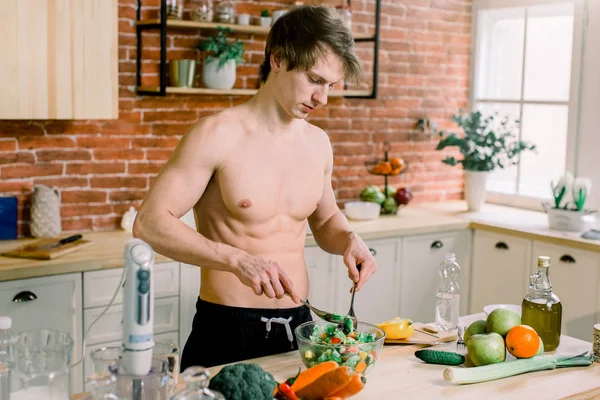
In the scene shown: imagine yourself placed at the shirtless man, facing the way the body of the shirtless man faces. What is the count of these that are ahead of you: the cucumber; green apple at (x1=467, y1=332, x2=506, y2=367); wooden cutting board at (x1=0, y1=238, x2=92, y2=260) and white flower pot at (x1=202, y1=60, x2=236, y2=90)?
2

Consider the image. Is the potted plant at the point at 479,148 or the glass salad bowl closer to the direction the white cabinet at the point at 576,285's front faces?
the glass salad bowl

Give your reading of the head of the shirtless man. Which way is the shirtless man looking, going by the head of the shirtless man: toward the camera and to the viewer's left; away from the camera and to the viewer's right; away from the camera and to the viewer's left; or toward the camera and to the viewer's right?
toward the camera and to the viewer's right

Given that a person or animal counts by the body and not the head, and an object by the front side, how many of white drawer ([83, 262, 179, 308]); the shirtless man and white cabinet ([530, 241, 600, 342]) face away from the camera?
0

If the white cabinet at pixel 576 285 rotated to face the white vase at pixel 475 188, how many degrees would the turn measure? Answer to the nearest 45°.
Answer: approximately 90° to its right

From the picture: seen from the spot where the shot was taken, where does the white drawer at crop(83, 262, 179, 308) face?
facing the viewer

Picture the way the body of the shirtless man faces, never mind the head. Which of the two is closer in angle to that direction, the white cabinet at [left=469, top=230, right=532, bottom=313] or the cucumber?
the cucumber

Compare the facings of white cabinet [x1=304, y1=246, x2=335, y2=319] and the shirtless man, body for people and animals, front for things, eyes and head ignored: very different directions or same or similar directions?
same or similar directions

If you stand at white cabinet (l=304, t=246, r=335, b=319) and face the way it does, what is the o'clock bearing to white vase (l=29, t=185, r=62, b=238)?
The white vase is roughly at 4 o'clock from the white cabinet.

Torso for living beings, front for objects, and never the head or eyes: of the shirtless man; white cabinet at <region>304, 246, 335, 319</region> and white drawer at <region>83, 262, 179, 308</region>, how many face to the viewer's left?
0
